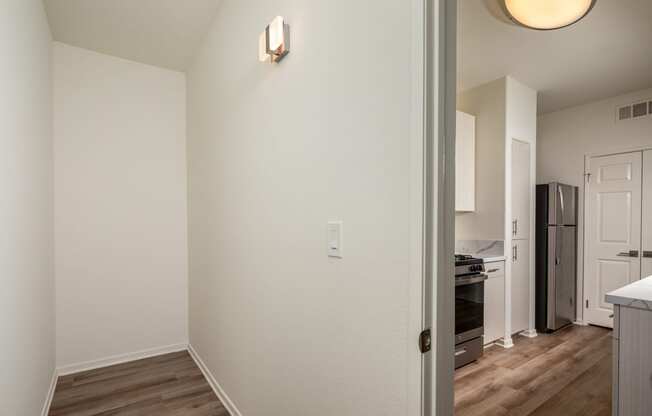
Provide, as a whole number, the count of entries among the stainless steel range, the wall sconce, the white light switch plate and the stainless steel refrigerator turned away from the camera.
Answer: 0

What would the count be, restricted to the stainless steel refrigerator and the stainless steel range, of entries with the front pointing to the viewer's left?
0

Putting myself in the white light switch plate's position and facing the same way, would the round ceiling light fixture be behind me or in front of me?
behind

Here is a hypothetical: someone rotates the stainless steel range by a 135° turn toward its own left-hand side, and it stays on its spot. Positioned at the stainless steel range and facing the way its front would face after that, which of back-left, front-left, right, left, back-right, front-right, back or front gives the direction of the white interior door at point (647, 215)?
front-right

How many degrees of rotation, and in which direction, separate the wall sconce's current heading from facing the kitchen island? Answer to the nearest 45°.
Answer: approximately 135° to its left

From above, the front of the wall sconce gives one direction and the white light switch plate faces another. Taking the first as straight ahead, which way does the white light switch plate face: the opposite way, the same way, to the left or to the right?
the same way

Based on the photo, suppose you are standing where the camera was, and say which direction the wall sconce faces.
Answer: facing the viewer and to the left of the viewer

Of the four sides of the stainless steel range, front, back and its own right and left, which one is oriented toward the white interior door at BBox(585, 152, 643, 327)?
left

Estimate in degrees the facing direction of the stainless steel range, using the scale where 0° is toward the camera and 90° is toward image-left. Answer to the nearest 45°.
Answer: approximately 315°

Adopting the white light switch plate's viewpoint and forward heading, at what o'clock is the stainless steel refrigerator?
The stainless steel refrigerator is roughly at 6 o'clock from the white light switch plate.

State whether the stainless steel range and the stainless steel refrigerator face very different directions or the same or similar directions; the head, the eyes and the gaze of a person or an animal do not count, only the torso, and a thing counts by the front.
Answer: same or similar directions

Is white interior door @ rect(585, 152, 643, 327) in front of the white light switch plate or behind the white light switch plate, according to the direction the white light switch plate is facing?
behind

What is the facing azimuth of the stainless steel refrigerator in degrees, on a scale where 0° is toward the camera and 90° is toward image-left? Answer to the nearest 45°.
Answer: approximately 315°

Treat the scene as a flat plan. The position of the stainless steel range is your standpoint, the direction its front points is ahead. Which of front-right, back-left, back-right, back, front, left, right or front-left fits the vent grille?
left
